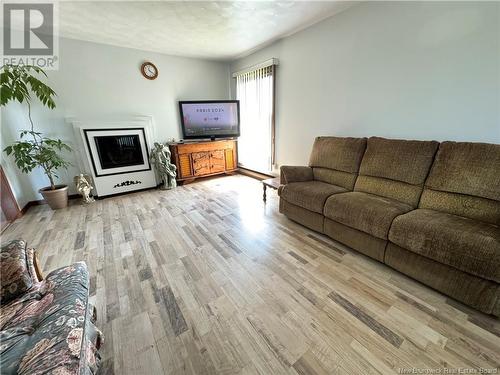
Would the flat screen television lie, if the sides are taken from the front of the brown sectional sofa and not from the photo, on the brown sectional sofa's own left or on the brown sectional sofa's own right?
on the brown sectional sofa's own right

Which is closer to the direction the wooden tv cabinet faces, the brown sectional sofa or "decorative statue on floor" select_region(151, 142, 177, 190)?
the brown sectional sofa

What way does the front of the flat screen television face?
toward the camera

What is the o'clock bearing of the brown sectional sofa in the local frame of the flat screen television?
The brown sectional sofa is roughly at 11 o'clock from the flat screen television.

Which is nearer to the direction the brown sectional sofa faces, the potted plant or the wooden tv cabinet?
the potted plant

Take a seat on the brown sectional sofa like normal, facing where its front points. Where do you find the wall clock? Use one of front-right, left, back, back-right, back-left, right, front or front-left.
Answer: front-right

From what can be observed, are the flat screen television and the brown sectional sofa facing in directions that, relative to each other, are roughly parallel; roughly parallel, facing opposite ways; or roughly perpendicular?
roughly perpendicular

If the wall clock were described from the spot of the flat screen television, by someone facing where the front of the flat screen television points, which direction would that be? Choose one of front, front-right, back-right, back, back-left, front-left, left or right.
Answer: right

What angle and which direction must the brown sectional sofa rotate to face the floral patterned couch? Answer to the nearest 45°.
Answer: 0° — it already faces it

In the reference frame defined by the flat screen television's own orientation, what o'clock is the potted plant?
The potted plant is roughly at 2 o'clock from the flat screen television.

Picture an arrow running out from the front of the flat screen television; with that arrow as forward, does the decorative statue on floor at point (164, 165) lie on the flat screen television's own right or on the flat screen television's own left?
on the flat screen television's own right

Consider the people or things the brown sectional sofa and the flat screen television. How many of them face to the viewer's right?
0

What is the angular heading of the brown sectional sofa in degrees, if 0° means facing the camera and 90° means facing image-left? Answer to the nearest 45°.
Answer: approximately 45°

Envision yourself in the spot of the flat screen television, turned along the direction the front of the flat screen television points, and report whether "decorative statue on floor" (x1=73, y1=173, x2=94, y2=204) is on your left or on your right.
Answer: on your right
